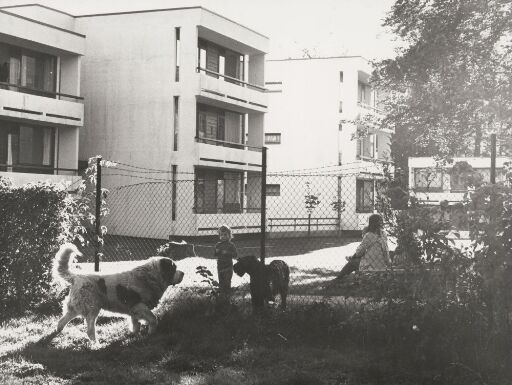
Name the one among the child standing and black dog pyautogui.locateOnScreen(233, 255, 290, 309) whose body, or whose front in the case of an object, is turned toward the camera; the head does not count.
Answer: the child standing

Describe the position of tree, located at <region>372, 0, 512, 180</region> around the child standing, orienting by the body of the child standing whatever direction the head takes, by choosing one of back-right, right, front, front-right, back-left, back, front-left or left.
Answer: back-left

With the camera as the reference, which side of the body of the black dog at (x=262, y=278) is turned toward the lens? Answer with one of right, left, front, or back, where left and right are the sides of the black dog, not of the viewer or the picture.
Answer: left

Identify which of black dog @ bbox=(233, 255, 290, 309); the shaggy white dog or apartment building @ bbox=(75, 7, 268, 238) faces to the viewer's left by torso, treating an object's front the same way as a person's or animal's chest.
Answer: the black dog

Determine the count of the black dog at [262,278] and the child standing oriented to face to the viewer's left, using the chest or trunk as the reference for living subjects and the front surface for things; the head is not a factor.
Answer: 1

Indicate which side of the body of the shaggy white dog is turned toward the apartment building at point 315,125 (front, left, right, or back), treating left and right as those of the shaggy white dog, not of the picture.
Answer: left

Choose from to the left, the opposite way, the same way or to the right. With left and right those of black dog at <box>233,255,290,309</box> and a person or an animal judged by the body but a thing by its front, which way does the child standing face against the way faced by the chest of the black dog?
to the left

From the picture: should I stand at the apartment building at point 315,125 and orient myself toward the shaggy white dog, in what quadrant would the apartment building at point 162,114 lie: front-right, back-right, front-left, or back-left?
front-right

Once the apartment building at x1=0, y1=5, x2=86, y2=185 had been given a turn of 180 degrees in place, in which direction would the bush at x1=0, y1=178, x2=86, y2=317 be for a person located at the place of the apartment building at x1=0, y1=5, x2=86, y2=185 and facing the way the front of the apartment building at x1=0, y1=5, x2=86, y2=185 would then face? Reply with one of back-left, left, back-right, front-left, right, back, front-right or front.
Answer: back-left

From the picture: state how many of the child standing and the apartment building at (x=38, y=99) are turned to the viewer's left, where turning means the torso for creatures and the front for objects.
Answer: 0

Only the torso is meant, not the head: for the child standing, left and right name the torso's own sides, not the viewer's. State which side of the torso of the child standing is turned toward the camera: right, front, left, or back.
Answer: front

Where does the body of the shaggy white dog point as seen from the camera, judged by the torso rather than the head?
to the viewer's right

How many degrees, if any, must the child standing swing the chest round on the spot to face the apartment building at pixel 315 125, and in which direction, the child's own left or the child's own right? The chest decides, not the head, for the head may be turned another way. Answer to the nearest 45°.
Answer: approximately 180°
